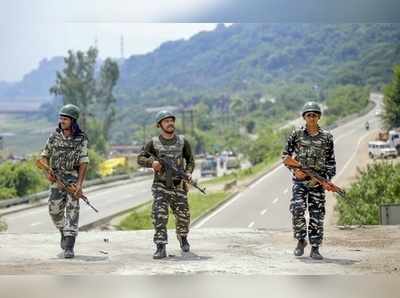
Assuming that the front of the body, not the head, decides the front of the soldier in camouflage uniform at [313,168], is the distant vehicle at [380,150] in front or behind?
behind

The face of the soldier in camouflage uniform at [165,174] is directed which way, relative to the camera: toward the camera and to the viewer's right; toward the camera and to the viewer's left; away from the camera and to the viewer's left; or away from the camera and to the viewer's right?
toward the camera and to the viewer's right

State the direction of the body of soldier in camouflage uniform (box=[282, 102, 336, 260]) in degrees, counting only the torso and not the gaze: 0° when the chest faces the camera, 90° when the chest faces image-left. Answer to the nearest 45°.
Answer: approximately 0°

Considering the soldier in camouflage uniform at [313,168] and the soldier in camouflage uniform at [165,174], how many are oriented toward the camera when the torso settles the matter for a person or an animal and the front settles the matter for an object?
2

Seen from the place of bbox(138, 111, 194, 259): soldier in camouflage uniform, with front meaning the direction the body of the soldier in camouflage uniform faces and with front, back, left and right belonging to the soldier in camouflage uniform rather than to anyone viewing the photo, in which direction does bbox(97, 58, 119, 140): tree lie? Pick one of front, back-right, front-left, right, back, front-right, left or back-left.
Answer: back

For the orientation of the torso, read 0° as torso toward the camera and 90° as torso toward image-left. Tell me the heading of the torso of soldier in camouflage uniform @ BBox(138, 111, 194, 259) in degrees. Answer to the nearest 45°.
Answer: approximately 0°

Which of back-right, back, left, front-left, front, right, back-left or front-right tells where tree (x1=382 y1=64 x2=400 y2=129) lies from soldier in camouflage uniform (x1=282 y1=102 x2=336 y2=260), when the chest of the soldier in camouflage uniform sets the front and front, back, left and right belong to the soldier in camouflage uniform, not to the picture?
back

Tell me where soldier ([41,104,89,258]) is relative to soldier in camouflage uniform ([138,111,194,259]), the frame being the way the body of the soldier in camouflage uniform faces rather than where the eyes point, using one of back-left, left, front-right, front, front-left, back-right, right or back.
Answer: right

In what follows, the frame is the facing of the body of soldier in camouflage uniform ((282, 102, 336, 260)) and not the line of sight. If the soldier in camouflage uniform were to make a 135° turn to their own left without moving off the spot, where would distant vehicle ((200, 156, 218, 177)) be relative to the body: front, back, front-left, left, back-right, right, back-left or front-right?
front-left

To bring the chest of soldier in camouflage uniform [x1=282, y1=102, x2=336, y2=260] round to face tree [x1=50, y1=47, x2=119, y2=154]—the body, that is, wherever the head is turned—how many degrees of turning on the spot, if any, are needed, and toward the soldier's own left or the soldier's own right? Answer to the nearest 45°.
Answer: approximately 180°

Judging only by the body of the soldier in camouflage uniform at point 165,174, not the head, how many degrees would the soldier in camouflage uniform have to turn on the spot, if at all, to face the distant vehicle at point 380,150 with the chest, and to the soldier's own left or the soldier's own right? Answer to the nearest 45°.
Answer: approximately 180°

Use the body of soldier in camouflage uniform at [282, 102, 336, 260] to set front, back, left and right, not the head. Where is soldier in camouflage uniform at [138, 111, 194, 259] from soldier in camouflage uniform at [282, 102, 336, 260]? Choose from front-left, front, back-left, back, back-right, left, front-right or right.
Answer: right
